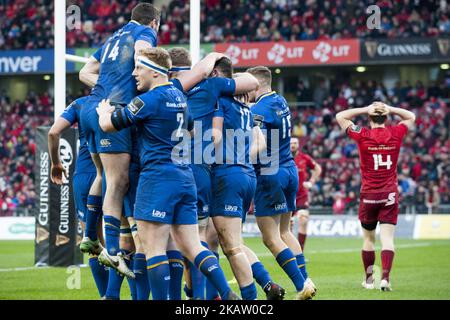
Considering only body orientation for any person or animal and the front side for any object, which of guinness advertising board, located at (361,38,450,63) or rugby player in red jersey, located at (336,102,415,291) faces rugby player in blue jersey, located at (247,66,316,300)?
the guinness advertising board

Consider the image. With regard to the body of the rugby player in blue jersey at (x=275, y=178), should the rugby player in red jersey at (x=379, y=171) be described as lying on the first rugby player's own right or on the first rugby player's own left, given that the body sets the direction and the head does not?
on the first rugby player's own right

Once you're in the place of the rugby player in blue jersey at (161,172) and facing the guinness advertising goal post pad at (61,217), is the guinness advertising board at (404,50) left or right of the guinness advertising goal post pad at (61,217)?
right

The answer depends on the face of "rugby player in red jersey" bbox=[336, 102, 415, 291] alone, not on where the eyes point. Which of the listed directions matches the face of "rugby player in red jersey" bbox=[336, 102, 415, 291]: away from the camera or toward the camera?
away from the camera

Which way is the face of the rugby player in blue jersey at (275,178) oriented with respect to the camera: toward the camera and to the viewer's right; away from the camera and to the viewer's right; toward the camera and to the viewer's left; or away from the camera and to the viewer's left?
away from the camera and to the viewer's left

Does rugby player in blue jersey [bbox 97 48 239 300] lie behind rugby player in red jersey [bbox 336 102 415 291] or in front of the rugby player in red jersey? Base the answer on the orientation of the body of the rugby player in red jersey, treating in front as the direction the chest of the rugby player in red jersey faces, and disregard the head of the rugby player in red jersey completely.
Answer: behind

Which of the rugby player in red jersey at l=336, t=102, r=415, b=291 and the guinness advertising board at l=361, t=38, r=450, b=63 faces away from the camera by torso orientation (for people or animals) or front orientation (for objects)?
the rugby player in red jersey

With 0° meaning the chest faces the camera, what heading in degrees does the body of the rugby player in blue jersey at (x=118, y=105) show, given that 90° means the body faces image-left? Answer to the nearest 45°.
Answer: approximately 225°
